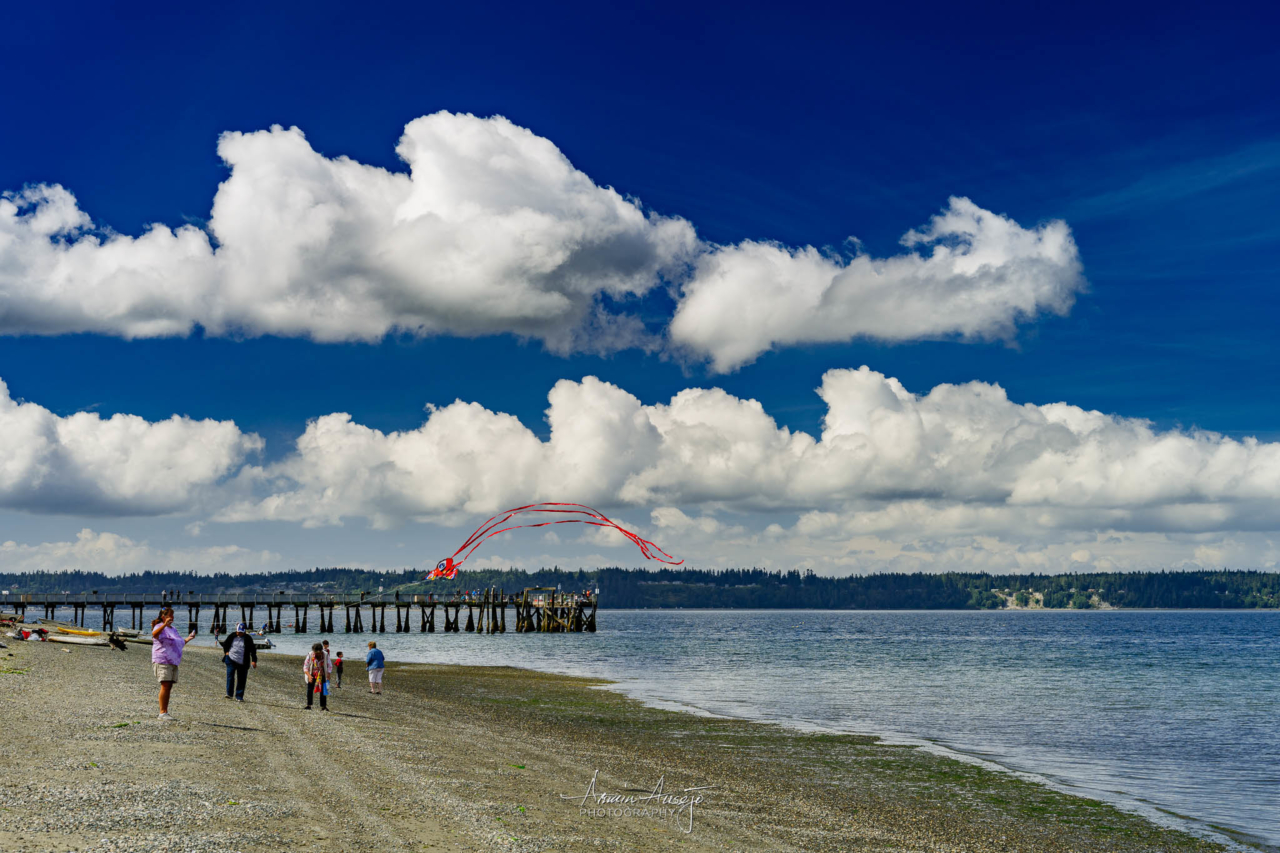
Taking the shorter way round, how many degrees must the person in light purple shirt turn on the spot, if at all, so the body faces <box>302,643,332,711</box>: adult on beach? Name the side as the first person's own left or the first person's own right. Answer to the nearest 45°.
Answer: approximately 45° to the first person's own left

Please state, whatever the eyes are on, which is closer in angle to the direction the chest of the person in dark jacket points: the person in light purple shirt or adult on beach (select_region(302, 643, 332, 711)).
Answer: the person in light purple shirt

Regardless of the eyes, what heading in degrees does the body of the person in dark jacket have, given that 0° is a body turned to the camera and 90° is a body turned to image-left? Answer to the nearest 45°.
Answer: approximately 0°

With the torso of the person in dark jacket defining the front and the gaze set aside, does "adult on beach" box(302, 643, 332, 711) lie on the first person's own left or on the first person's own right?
on the first person's own left

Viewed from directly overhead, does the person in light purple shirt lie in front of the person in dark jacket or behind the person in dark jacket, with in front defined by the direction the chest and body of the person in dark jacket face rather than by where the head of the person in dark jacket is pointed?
in front

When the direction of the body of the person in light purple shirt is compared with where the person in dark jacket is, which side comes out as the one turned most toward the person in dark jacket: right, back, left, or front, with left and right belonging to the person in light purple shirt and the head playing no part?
left
